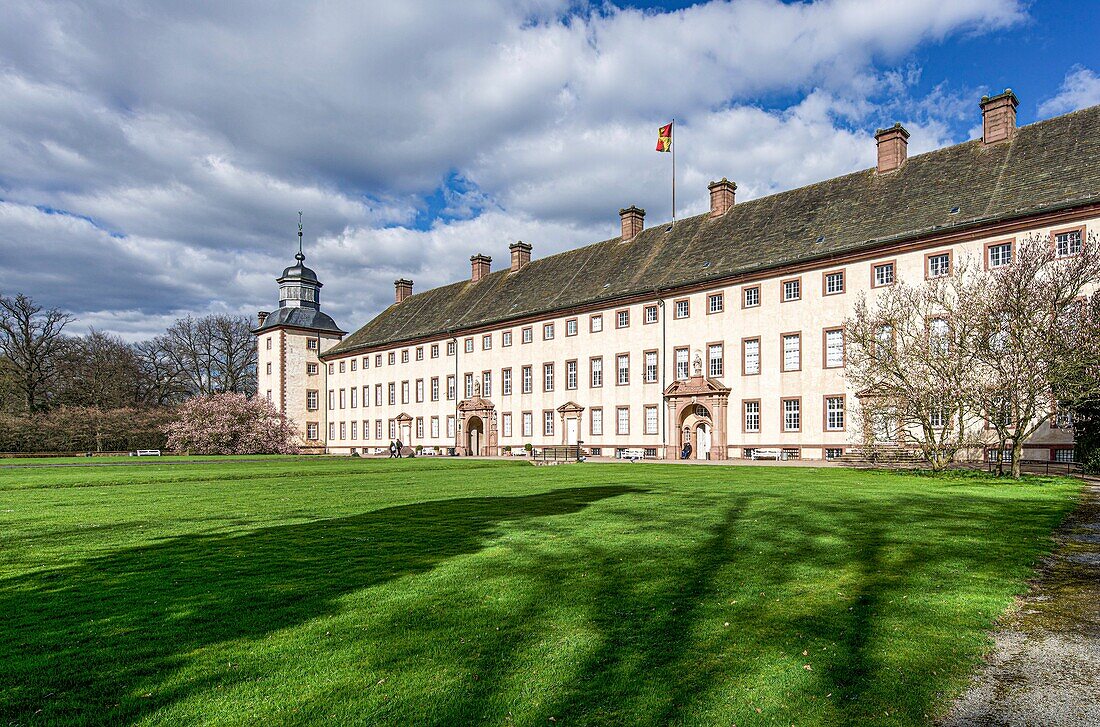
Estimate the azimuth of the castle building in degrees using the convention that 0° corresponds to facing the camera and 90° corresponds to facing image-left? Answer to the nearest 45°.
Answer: approximately 45°
